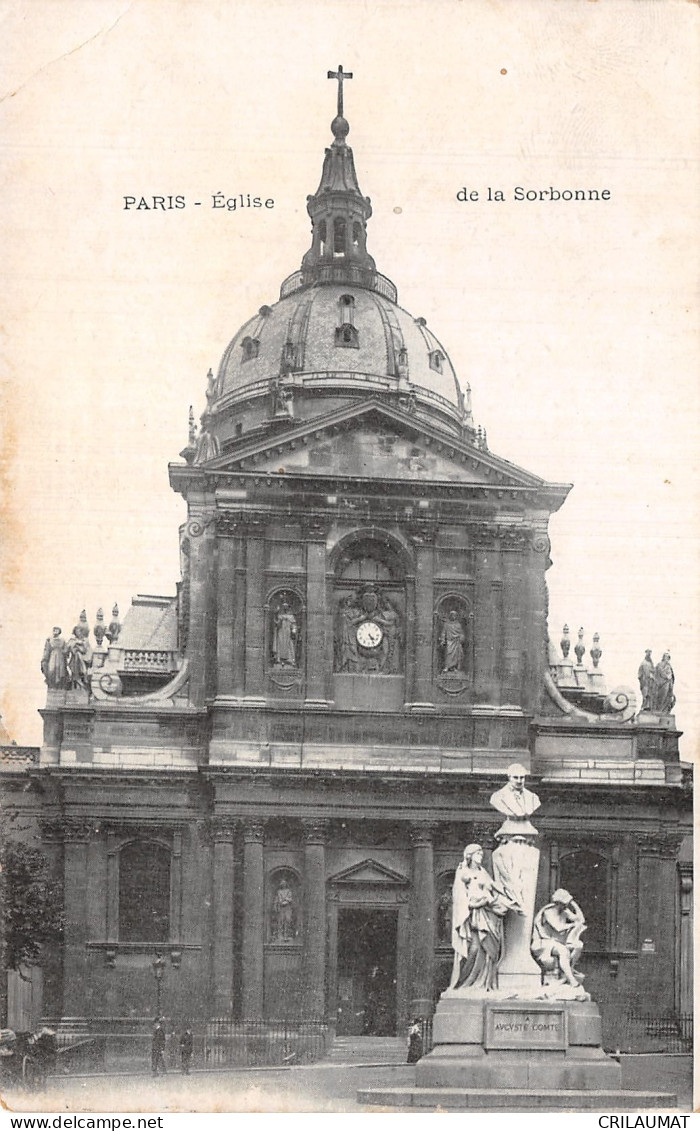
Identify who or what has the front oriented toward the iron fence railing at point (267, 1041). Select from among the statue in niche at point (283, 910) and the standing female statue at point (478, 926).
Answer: the statue in niche

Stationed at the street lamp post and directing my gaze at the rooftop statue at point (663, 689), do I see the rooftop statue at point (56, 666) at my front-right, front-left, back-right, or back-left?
back-left

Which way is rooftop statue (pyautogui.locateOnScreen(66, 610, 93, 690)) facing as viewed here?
toward the camera

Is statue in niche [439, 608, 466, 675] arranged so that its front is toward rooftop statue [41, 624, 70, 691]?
no

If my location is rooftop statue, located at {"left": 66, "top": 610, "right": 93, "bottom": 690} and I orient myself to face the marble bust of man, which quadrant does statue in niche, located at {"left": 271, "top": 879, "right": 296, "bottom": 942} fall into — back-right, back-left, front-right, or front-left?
front-left

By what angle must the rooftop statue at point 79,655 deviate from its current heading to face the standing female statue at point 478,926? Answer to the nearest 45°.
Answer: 0° — it already faces it

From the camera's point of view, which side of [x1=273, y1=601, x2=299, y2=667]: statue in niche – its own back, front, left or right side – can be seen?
front

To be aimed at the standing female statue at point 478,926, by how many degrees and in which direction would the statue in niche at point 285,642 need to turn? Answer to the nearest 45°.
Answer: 0° — it already faces it

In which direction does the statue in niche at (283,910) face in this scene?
toward the camera

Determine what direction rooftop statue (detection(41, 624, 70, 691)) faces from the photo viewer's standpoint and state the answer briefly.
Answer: facing the viewer

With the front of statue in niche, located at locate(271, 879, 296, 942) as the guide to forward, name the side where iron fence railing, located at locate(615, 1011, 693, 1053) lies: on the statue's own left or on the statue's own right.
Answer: on the statue's own left

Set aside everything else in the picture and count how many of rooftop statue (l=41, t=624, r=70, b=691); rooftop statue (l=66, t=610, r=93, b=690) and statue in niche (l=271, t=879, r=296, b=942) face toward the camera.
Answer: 3

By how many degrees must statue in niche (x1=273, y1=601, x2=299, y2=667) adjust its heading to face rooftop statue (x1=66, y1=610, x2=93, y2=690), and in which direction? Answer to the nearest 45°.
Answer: approximately 90° to its right

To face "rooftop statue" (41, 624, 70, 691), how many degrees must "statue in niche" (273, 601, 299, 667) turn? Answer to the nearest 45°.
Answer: approximately 90° to its right
